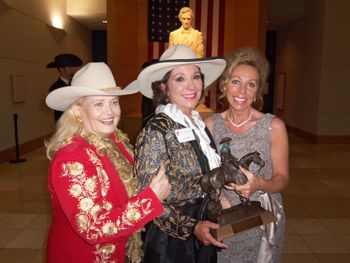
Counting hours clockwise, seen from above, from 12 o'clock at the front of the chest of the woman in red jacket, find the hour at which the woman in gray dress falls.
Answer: The woman in gray dress is roughly at 10 o'clock from the woman in red jacket.

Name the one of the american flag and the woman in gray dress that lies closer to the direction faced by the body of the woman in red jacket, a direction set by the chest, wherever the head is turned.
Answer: the woman in gray dress

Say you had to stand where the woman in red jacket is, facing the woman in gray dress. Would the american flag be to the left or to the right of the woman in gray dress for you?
left

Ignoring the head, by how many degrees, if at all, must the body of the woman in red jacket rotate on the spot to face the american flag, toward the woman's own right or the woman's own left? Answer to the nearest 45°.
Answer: approximately 135° to the woman's own left

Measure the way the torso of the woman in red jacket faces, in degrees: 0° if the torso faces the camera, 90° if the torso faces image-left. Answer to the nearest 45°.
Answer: approximately 315°
